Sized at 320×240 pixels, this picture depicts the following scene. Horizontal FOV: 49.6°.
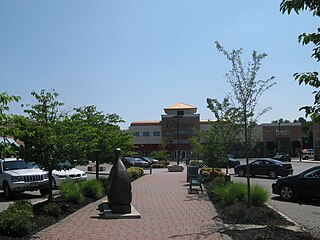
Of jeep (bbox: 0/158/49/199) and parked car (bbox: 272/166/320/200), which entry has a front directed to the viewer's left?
the parked car

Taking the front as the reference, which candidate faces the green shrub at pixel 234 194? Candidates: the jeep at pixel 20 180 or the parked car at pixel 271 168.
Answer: the jeep

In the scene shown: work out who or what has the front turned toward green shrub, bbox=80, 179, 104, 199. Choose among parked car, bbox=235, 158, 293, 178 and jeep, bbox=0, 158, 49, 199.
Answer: the jeep

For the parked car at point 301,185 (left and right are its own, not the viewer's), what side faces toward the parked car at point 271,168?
right

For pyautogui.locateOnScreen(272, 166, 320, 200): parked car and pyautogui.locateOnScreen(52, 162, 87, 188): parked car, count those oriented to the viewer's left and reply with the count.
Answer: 1

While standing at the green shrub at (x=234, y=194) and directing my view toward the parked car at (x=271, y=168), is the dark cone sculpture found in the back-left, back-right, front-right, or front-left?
back-left

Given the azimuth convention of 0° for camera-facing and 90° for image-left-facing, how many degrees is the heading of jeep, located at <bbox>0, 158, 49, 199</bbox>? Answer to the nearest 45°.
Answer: approximately 315°

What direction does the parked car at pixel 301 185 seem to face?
to the viewer's left

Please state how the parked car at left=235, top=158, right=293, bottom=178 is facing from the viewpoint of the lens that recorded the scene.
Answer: facing away from the viewer and to the left of the viewer

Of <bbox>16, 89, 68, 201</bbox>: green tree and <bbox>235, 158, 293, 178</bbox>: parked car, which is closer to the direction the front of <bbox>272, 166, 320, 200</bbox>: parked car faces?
the green tree

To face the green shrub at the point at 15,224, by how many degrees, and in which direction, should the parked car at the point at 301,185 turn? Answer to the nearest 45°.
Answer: approximately 45° to its left
